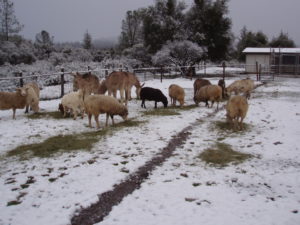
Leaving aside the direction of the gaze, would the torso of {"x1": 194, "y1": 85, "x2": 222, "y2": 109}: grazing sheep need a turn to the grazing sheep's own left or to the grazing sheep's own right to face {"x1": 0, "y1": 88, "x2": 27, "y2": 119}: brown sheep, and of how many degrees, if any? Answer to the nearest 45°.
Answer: approximately 45° to the grazing sheep's own left

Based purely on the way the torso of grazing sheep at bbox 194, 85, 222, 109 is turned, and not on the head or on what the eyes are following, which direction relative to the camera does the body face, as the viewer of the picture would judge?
to the viewer's left

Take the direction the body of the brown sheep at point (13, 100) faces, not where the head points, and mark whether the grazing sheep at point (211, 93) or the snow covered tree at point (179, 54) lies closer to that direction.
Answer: the grazing sheep

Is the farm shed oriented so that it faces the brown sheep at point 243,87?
yes

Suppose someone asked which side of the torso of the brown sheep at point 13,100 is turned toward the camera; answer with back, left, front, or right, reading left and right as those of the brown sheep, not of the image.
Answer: right

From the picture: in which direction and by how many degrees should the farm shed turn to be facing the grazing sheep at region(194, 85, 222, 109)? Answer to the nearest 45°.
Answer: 0° — it already faces it

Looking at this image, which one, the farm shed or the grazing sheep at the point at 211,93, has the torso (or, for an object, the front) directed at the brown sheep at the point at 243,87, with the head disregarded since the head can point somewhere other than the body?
the farm shed
